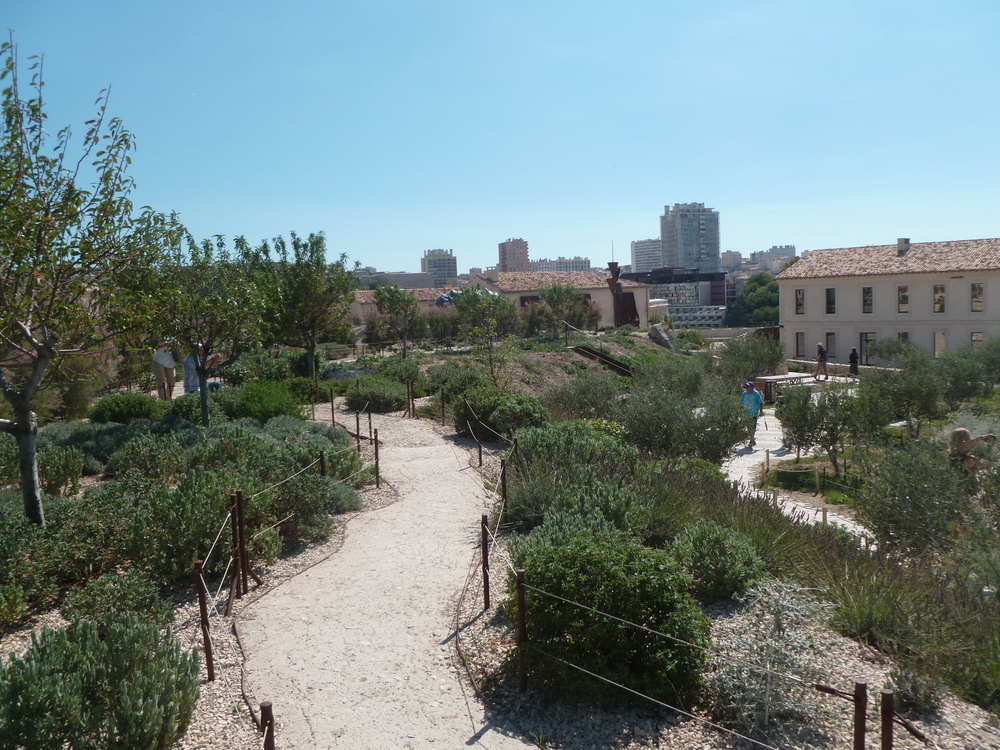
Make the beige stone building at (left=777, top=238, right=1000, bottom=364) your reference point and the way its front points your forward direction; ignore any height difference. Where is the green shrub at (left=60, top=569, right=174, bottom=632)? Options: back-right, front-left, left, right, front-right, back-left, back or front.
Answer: front

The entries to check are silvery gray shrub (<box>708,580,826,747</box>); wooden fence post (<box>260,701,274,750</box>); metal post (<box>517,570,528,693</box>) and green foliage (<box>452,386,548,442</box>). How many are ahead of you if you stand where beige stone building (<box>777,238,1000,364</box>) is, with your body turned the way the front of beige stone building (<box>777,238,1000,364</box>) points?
4

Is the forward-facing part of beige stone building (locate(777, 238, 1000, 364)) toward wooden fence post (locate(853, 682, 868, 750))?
yes

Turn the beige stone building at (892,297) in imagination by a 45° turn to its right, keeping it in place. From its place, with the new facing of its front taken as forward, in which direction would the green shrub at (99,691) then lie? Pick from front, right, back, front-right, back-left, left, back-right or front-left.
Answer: front-left

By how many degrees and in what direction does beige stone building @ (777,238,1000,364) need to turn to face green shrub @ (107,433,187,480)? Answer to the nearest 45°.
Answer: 0° — it already faces it

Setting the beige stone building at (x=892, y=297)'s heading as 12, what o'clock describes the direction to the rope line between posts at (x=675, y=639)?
The rope line between posts is roughly at 12 o'clock from the beige stone building.

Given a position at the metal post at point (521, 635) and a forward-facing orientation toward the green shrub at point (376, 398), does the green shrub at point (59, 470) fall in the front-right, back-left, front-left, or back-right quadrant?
front-left

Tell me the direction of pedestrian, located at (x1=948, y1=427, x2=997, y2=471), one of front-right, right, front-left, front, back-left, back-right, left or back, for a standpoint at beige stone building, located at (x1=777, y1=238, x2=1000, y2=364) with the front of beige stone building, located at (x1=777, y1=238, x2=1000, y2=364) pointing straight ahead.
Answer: front

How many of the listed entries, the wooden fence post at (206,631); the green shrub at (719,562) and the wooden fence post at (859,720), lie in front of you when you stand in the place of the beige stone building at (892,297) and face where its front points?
3

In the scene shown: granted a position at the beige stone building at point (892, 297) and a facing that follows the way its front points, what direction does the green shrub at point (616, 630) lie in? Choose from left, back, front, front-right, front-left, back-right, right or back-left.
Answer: front

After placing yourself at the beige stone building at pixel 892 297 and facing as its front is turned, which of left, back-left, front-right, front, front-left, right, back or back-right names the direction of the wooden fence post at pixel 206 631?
front

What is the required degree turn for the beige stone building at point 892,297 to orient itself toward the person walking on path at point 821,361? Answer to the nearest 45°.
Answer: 0° — it already faces them

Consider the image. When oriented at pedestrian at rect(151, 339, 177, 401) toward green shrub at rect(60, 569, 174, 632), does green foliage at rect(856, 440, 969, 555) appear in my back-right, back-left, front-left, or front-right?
front-left

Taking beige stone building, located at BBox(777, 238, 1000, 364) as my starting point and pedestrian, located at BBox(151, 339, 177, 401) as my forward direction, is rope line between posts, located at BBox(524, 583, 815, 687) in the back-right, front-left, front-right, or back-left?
front-left

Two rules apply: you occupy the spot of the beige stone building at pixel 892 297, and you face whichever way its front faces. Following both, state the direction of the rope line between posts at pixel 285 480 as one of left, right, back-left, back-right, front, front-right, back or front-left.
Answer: front

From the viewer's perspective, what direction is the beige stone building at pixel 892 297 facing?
toward the camera

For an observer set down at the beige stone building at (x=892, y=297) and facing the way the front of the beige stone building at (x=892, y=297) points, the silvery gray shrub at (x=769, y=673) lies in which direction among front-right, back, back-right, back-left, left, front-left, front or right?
front

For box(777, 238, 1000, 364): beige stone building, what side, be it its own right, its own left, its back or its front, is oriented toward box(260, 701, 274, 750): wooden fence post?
front
